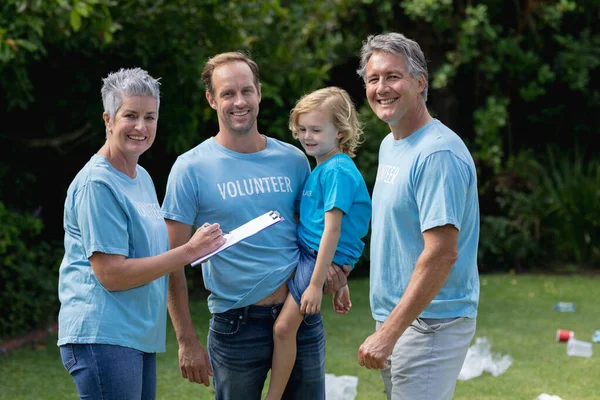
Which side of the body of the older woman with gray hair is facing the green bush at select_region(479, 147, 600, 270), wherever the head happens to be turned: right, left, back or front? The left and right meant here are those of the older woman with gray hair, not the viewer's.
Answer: left

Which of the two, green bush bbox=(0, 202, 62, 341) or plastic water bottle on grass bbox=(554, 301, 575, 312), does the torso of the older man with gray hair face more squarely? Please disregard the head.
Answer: the green bush

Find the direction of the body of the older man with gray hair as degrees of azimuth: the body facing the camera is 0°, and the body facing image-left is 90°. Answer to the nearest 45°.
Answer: approximately 45°

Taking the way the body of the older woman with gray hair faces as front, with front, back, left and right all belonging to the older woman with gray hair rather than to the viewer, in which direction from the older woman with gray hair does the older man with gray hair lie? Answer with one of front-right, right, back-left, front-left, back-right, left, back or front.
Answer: front-left

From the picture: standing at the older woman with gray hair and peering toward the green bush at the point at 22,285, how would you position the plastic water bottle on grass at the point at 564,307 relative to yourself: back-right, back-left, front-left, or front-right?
front-right

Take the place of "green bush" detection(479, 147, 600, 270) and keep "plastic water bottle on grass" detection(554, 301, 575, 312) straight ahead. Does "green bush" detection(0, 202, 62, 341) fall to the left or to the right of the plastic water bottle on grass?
right

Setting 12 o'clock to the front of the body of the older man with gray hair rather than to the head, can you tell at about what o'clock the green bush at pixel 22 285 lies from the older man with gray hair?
The green bush is roughly at 3 o'clock from the older man with gray hair.

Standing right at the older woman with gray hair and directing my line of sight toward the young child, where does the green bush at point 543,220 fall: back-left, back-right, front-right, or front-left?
front-left

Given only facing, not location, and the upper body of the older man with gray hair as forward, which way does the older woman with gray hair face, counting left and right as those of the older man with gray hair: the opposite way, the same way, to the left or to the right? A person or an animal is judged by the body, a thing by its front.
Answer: to the left

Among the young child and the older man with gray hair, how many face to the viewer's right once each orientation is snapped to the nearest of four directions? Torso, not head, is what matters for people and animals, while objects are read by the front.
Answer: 0

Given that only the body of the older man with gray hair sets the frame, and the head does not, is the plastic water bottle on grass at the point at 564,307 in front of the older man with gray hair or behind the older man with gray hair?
behind

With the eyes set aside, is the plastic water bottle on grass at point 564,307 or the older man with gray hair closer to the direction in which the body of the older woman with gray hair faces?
the older man with gray hair

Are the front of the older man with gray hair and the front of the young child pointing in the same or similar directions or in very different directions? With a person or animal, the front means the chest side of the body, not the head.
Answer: same or similar directions

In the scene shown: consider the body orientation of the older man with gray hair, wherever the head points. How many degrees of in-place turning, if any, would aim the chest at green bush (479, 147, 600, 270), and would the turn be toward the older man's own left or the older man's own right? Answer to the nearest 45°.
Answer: approximately 135° to the older man's own right
